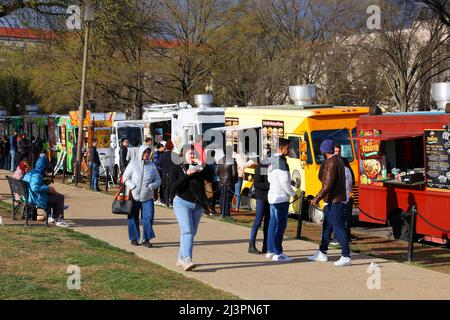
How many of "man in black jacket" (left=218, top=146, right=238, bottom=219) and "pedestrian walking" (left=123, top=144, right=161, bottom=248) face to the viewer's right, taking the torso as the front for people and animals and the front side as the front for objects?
0

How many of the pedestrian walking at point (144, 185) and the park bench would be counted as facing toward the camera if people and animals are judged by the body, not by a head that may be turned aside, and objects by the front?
1

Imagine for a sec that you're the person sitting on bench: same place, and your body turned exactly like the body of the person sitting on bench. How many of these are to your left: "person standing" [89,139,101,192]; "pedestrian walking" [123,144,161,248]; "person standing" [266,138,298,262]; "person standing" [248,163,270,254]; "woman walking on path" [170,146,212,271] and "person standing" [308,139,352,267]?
1

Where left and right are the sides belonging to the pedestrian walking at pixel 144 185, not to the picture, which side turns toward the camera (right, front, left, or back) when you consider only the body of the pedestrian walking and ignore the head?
front

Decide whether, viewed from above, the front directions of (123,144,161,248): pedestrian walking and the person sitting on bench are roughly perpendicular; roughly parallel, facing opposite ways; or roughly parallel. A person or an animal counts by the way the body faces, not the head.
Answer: roughly perpendicular

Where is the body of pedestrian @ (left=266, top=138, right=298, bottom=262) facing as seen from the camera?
to the viewer's right

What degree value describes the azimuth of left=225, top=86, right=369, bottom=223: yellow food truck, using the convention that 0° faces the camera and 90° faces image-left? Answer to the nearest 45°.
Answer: approximately 315°

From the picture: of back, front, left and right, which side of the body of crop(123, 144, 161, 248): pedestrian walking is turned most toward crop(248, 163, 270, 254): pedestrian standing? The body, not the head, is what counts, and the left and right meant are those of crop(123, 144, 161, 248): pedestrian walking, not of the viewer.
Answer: left

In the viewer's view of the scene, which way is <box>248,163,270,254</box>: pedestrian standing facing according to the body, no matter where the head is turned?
to the viewer's right

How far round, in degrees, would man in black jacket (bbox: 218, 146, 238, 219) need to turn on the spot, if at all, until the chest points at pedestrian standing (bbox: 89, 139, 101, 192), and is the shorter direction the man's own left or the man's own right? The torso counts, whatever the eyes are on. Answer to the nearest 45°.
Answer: approximately 45° to the man's own left

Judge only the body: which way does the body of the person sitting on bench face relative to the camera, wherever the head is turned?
to the viewer's right

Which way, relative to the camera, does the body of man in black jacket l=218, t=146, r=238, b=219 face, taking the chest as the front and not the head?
away from the camera

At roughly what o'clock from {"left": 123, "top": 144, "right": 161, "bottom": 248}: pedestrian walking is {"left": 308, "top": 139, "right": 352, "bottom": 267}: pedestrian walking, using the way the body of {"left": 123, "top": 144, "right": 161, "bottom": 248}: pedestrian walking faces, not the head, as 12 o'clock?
{"left": 308, "top": 139, "right": 352, "bottom": 267}: pedestrian walking is roughly at 10 o'clock from {"left": 123, "top": 144, "right": 161, "bottom": 248}: pedestrian walking.

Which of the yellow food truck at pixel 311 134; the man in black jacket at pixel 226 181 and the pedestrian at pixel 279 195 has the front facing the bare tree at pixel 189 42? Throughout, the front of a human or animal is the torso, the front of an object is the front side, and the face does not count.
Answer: the man in black jacket

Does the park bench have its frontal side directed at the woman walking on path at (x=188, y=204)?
no
